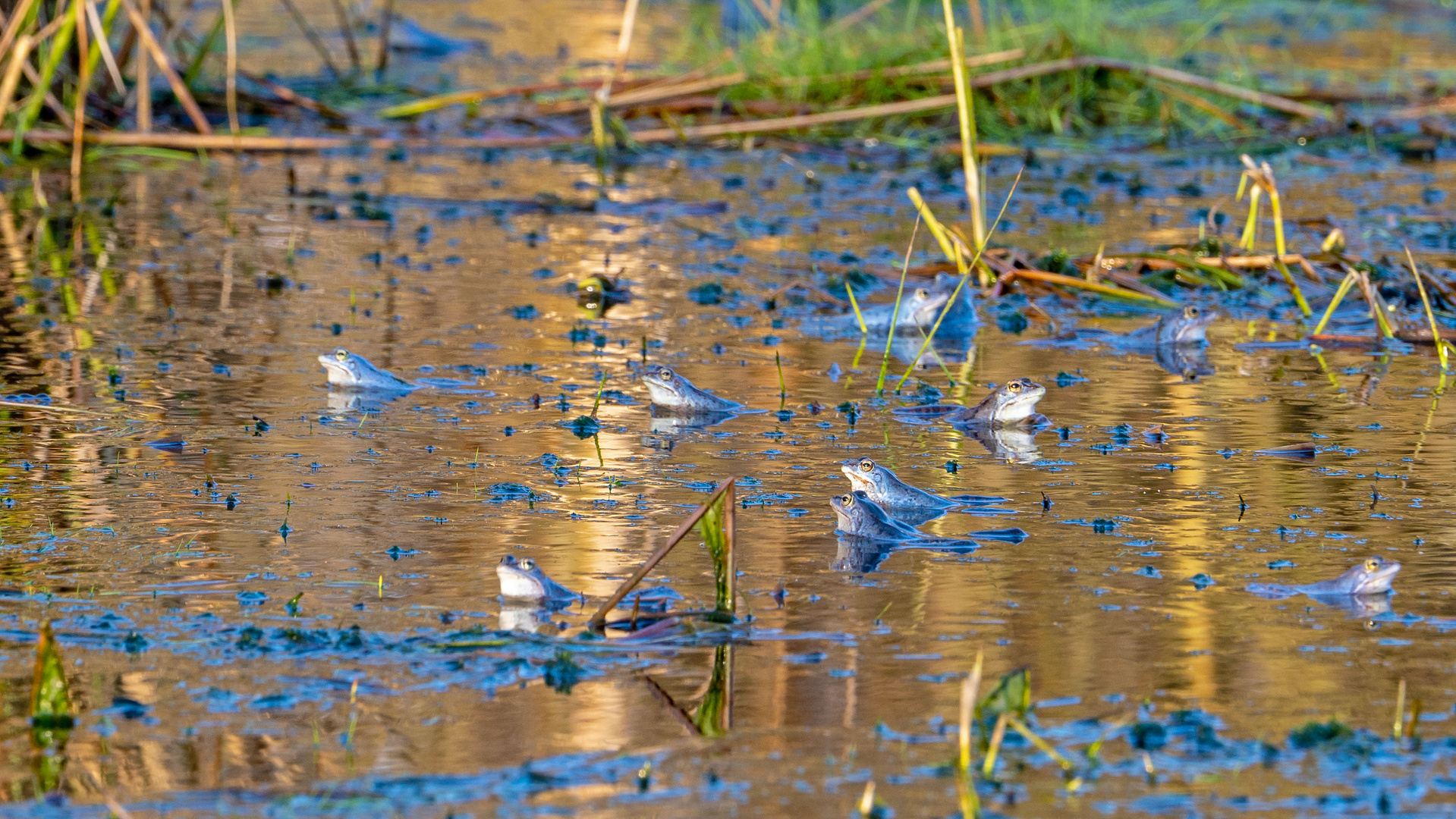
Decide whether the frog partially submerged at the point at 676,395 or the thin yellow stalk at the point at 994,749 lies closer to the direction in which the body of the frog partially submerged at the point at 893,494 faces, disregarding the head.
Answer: the frog partially submerged

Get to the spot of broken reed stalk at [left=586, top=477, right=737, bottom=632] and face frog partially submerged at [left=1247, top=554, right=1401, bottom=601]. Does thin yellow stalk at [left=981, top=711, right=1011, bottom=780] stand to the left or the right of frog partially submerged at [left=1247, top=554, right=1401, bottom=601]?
right

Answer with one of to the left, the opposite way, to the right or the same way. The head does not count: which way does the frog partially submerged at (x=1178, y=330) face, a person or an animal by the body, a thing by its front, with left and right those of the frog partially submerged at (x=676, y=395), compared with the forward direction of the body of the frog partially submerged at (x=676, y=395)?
the opposite way

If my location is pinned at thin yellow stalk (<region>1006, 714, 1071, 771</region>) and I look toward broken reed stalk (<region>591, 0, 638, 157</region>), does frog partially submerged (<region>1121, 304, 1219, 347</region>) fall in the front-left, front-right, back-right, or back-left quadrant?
front-right

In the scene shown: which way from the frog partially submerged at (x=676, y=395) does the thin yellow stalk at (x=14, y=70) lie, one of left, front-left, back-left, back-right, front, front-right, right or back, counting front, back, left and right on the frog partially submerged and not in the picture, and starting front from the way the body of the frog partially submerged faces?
front-right

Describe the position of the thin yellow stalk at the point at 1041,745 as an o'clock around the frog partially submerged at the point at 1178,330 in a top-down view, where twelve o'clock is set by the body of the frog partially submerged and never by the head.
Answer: The thin yellow stalk is roughly at 3 o'clock from the frog partially submerged.

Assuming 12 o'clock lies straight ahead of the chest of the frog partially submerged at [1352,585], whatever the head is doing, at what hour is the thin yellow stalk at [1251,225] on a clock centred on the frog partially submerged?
The thin yellow stalk is roughly at 9 o'clock from the frog partially submerged.

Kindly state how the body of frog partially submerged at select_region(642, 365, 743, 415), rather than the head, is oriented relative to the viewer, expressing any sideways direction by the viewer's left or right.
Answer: facing to the left of the viewer

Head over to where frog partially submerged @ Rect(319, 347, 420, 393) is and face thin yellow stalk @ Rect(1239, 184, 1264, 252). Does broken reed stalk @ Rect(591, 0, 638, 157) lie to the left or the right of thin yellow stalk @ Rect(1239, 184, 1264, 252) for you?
left

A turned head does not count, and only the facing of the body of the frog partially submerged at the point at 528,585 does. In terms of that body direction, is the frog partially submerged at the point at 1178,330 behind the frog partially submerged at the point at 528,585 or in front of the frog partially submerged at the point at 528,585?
behind

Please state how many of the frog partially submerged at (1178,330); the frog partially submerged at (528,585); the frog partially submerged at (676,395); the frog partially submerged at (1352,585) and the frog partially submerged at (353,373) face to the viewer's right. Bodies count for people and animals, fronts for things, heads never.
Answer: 2

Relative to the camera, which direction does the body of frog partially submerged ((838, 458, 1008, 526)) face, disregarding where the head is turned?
to the viewer's left

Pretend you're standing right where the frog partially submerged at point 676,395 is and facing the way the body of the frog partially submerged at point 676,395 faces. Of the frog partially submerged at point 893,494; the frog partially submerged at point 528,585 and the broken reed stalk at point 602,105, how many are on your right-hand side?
1

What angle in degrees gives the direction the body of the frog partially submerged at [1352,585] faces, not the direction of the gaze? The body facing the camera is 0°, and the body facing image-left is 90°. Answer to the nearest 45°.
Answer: approximately 270°

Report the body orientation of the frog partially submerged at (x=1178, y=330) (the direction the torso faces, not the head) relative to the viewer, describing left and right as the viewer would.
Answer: facing to the right of the viewer

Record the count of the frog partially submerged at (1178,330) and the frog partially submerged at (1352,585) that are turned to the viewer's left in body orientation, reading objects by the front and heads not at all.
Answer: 0
